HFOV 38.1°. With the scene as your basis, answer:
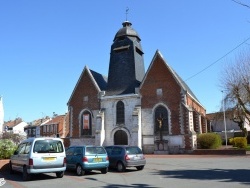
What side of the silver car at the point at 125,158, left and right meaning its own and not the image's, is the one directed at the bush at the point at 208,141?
right

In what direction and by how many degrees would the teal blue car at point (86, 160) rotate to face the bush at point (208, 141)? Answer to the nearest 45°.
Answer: approximately 90° to its right

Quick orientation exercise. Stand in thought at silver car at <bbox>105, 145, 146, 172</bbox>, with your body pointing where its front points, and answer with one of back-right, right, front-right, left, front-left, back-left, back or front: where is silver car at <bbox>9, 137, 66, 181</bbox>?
left

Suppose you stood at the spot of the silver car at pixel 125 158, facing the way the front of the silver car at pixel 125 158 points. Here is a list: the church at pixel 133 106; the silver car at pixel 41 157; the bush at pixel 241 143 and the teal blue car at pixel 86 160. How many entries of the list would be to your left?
2

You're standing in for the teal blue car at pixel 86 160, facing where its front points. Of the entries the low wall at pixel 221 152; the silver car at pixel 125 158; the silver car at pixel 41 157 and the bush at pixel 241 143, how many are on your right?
3

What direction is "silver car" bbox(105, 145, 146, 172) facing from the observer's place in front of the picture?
facing away from the viewer and to the left of the viewer

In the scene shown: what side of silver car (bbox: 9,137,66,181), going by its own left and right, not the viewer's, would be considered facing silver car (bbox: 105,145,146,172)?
right

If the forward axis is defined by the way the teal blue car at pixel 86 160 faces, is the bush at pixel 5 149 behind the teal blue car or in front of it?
in front

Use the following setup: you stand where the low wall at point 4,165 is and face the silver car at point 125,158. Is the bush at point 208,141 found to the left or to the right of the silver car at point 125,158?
left

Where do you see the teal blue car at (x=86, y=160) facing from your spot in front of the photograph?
facing away from the viewer and to the left of the viewer

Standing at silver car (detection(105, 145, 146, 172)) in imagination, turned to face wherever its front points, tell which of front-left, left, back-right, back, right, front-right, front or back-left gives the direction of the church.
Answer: front-right

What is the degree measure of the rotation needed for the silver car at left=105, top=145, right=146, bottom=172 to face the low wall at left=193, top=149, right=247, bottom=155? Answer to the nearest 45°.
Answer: approximately 90° to its right

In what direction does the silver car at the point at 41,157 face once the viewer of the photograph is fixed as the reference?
facing away from the viewer and to the left of the viewer

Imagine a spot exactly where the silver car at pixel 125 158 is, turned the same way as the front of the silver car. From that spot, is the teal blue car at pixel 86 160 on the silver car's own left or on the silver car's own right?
on the silver car's own left
